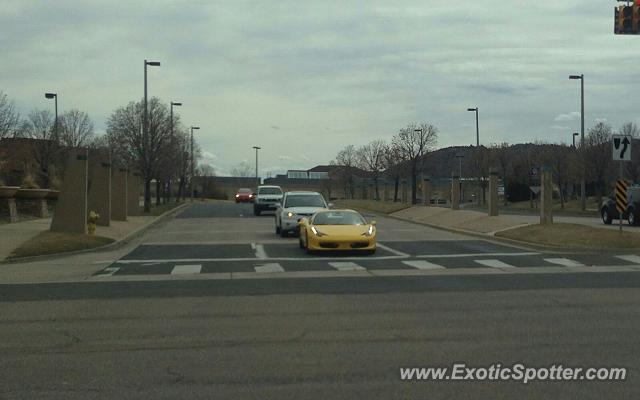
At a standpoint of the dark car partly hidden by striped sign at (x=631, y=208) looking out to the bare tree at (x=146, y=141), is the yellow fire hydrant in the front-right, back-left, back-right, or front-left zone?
front-left

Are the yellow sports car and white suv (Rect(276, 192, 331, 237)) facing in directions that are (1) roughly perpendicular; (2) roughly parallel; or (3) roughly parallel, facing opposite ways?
roughly parallel

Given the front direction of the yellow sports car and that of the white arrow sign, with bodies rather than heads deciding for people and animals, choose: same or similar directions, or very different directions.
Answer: same or similar directions

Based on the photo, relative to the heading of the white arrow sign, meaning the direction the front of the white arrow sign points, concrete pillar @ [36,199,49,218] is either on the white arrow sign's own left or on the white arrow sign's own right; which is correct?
on the white arrow sign's own right

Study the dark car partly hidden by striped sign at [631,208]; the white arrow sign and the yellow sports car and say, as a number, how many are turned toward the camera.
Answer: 2

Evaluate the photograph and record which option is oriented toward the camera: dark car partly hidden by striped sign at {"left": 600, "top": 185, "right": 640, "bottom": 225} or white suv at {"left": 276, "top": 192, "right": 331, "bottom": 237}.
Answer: the white suv

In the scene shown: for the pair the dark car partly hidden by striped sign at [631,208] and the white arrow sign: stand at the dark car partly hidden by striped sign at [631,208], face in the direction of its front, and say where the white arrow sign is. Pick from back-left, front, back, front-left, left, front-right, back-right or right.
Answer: back-left

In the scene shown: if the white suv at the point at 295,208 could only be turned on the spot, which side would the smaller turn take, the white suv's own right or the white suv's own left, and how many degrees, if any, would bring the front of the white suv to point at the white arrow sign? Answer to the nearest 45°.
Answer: approximately 45° to the white suv's own left

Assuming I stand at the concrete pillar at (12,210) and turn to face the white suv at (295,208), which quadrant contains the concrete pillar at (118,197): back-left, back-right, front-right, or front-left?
front-left

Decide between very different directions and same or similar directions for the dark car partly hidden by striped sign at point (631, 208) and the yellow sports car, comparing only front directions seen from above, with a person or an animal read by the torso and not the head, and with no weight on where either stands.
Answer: very different directions

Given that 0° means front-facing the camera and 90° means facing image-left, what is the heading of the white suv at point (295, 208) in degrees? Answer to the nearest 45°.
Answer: approximately 0°

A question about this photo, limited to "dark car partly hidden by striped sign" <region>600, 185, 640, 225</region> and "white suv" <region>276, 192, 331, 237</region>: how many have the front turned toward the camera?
1

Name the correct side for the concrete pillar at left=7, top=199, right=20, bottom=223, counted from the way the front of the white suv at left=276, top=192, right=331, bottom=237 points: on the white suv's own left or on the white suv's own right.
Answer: on the white suv's own right

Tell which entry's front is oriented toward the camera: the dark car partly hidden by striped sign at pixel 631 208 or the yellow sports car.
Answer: the yellow sports car

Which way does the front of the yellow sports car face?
toward the camera
